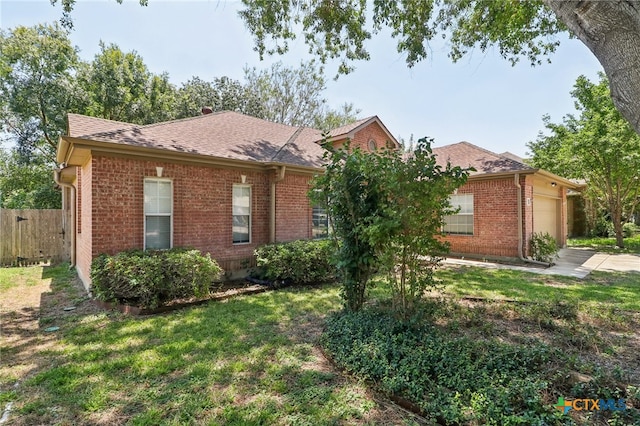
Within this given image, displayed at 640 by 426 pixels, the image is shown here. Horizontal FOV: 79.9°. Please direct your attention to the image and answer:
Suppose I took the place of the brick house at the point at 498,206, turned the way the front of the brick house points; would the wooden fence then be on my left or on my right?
on my right

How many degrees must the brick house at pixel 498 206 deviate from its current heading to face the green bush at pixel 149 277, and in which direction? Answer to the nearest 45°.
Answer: approximately 90° to its right

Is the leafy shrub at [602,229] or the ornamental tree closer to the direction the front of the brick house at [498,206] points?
the ornamental tree

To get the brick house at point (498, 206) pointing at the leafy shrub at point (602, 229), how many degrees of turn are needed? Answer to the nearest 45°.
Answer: approximately 90° to its left

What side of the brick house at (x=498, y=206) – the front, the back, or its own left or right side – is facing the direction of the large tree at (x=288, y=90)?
back

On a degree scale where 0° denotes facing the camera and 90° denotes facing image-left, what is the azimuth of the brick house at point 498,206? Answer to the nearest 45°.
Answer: approximately 315°

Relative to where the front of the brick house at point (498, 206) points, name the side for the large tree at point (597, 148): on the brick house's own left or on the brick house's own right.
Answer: on the brick house's own left

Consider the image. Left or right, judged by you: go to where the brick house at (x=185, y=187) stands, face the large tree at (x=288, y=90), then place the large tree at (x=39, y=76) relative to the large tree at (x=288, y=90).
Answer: left

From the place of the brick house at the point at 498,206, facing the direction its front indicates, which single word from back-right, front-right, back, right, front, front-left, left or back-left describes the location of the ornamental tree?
front-right
